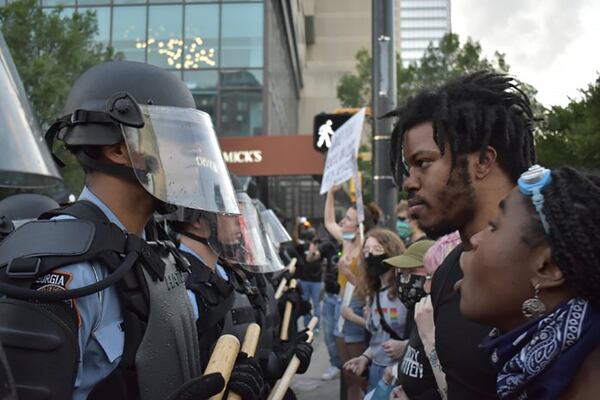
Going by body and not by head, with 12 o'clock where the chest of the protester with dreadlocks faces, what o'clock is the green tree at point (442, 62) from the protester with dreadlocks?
The green tree is roughly at 3 o'clock from the protester with dreadlocks.

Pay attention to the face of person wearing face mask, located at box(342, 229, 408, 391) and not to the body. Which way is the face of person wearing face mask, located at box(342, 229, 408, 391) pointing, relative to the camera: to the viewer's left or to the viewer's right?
to the viewer's left

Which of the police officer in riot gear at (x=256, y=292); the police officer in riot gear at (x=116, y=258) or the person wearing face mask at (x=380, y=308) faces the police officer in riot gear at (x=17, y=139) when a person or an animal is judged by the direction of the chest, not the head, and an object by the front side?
the person wearing face mask

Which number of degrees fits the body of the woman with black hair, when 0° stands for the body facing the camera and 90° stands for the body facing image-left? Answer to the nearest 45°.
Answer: approximately 90°

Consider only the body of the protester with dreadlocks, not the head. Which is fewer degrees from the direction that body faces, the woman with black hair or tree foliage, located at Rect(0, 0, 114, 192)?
the tree foliage

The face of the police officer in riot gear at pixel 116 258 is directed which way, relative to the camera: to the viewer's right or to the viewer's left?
to the viewer's right

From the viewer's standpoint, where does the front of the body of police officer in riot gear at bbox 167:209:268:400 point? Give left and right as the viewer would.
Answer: facing to the right of the viewer

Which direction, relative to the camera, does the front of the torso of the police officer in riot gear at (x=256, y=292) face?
to the viewer's right

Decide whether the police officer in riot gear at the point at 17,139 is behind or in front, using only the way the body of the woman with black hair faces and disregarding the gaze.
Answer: in front

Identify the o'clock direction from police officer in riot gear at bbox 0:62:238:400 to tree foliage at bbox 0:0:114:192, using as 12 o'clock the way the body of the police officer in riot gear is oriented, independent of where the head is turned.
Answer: The tree foliage is roughly at 9 o'clock from the police officer in riot gear.

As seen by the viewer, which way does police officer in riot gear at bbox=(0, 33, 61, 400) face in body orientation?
to the viewer's right

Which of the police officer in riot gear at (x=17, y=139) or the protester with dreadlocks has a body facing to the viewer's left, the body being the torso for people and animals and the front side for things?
the protester with dreadlocks

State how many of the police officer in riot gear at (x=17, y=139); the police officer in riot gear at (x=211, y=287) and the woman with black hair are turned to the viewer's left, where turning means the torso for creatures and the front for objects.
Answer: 1

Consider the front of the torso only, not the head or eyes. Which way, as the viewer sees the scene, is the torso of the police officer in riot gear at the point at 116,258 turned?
to the viewer's right

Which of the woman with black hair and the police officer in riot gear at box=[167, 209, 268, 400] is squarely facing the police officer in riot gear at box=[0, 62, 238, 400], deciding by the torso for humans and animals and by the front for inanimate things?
the woman with black hair
